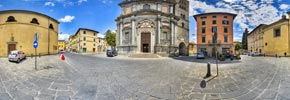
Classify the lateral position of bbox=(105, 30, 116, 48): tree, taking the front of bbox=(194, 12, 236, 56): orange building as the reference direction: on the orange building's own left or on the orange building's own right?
on the orange building's own right

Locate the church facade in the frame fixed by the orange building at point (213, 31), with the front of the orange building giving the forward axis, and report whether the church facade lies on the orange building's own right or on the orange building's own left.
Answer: on the orange building's own right

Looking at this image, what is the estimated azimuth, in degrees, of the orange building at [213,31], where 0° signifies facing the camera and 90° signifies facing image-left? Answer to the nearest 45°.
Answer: approximately 0°

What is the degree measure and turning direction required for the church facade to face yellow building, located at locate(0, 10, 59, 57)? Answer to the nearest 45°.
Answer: approximately 45° to its right

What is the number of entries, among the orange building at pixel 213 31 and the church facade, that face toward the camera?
2

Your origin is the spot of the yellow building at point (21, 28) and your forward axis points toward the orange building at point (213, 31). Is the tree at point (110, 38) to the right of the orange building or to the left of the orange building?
left

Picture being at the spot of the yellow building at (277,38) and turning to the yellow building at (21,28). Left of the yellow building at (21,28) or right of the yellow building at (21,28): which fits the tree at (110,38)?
right

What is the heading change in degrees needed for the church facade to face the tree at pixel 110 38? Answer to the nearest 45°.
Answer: approximately 135° to its right

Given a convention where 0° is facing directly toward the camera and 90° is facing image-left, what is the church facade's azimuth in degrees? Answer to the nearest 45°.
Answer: approximately 0°
